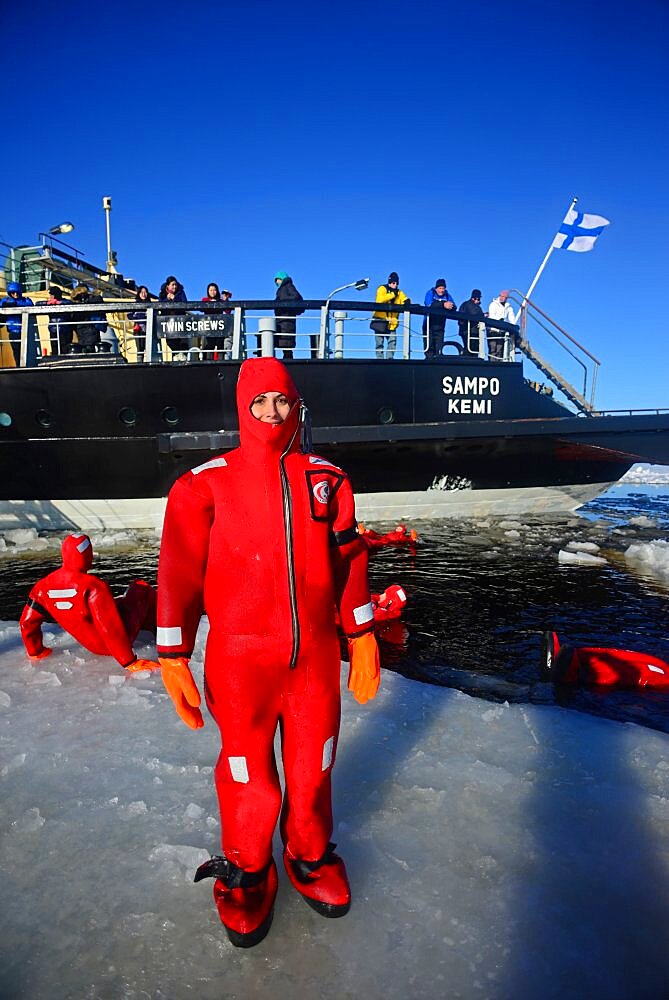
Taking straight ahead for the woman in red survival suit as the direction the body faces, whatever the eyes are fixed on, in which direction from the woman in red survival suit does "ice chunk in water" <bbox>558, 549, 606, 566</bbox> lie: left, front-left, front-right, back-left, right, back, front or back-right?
back-left

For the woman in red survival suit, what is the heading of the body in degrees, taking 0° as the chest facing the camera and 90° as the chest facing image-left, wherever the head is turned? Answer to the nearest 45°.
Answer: approximately 0°

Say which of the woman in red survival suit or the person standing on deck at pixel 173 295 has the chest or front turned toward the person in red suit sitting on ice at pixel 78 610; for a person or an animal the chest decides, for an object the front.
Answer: the person standing on deck

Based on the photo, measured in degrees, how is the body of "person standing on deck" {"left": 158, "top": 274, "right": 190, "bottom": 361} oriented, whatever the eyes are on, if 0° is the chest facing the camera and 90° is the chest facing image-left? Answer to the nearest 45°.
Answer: approximately 0°

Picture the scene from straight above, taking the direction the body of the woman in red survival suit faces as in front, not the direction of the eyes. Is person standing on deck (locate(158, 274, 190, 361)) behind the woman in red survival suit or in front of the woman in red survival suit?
behind
